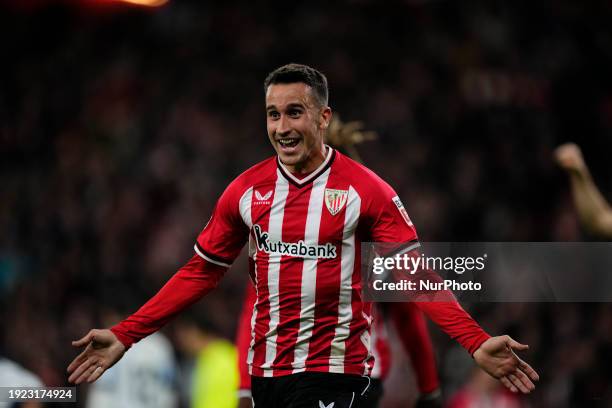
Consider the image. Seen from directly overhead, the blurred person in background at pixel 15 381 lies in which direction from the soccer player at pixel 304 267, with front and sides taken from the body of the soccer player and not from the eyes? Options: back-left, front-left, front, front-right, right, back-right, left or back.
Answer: back-right

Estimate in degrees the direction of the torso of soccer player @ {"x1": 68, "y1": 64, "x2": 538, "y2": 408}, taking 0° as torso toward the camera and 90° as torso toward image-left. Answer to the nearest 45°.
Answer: approximately 0°

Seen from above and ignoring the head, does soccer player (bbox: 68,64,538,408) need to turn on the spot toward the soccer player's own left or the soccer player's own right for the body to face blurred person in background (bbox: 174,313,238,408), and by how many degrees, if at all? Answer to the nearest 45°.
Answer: approximately 180°

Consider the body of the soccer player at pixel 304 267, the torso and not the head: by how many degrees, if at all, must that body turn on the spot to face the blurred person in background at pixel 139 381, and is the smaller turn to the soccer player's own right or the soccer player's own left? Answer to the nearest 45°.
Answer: approximately 180°
